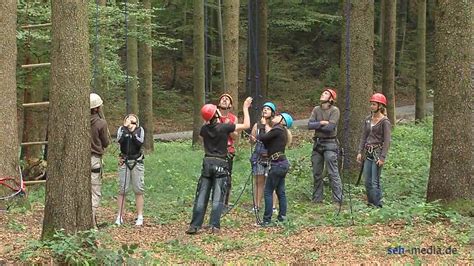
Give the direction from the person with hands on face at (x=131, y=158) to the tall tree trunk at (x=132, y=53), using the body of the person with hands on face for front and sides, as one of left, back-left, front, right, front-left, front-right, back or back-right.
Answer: back

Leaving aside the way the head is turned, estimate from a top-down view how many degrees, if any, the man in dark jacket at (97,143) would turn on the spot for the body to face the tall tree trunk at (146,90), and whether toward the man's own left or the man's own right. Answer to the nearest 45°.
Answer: approximately 45° to the man's own left

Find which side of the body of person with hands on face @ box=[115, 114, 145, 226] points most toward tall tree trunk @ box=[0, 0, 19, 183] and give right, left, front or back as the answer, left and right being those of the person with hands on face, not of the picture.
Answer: right

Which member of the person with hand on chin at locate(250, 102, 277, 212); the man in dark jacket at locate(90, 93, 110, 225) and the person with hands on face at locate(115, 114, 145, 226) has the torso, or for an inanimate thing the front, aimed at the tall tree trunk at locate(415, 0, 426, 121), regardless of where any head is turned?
the man in dark jacket

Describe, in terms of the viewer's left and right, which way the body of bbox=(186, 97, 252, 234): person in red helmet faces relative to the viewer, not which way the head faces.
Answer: facing away from the viewer and to the right of the viewer

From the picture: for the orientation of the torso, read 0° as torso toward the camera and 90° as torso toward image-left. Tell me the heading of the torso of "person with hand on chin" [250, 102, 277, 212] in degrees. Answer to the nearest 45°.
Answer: approximately 45°

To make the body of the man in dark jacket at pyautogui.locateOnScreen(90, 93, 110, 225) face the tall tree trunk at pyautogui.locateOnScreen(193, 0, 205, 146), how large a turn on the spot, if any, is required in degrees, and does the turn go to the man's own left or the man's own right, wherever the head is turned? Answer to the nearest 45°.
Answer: approximately 45° to the man's own left

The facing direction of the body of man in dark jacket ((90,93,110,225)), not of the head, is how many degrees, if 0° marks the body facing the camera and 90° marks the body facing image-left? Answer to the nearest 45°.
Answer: approximately 225°

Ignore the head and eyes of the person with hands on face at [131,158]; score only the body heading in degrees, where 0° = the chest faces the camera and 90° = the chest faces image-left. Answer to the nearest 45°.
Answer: approximately 0°

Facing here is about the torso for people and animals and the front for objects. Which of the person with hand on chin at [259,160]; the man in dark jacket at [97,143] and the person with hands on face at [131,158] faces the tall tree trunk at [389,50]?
the man in dark jacket
